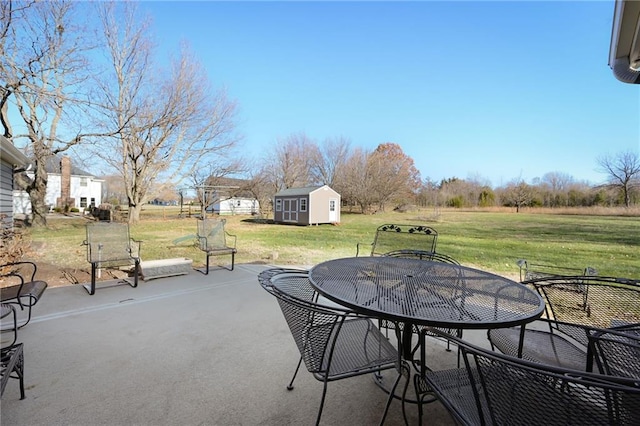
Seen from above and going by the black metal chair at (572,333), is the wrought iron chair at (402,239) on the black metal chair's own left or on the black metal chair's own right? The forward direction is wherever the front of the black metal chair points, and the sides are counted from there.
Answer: on the black metal chair's own right

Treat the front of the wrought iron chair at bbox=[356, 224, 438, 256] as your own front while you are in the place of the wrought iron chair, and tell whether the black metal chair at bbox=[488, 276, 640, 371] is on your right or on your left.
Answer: on your left

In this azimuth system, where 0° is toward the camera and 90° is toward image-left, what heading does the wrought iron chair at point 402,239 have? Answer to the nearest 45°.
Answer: approximately 45°

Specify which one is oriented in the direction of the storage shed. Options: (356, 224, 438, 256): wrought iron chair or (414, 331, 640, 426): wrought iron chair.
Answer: (414, 331, 640, 426): wrought iron chair

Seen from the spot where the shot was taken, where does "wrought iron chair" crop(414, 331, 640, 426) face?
facing away from the viewer and to the left of the viewer

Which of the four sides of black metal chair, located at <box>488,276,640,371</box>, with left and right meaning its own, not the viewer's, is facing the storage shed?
right

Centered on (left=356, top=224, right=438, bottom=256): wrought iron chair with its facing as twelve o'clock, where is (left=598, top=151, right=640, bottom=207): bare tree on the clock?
The bare tree is roughly at 6 o'clock from the wrought iron chair.
